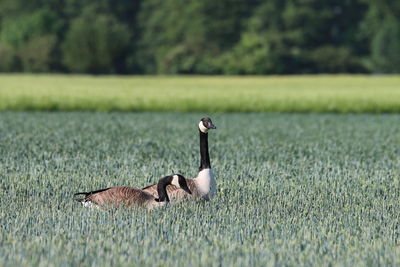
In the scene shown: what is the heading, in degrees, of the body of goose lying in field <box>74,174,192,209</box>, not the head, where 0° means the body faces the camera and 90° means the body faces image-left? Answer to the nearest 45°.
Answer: approximately 270°

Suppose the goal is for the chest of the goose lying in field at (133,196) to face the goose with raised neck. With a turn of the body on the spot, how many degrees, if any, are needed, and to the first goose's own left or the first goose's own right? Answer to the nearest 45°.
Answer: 0° — it already faces it
